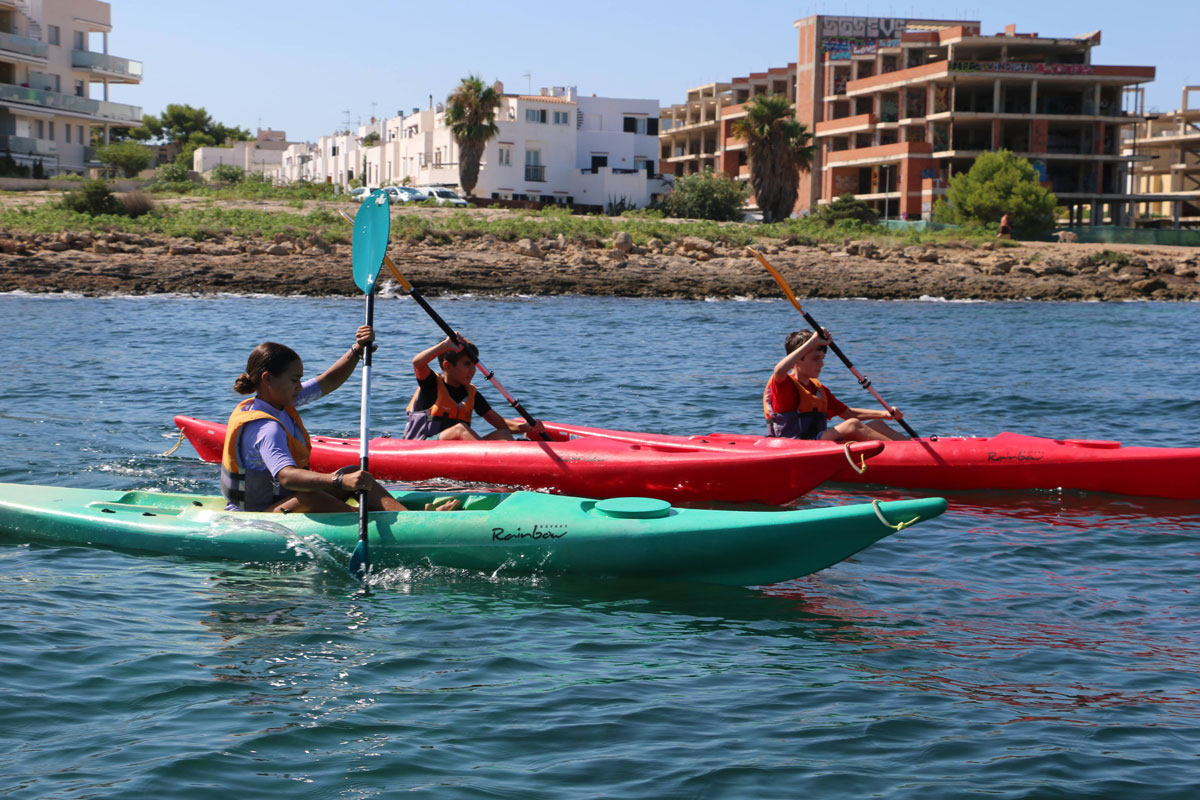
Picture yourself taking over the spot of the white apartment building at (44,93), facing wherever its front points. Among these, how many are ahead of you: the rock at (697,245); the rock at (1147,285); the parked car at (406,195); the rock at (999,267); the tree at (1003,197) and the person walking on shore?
6

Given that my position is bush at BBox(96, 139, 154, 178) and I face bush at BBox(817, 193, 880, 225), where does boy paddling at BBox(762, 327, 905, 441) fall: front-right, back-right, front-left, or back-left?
front-right

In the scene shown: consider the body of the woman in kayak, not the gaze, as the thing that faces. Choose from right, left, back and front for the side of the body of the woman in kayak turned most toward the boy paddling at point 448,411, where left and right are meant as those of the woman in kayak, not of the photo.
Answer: left

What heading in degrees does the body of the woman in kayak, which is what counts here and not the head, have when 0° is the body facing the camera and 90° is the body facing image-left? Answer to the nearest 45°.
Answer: approximately 270°

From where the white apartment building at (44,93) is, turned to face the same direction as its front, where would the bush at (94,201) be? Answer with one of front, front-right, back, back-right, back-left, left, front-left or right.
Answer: front-right

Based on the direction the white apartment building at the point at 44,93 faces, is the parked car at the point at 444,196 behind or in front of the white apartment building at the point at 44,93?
in front

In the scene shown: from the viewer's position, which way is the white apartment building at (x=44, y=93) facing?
facing the viewer and to the right of the viewer

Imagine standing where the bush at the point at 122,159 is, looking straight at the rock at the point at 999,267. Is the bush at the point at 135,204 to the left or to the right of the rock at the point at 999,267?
right

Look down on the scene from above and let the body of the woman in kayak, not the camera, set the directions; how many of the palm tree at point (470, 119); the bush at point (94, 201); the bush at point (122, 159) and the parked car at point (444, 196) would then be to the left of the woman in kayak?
4

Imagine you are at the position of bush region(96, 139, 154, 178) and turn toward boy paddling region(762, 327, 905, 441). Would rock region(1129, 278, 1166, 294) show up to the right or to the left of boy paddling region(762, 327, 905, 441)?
left

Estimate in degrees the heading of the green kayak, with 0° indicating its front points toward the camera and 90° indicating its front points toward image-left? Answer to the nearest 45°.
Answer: approximately 270°
